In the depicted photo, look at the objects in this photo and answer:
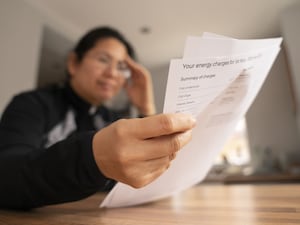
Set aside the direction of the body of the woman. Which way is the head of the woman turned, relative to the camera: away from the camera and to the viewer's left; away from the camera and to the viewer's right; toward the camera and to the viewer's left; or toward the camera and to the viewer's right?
toward the camera and to the viewer's right

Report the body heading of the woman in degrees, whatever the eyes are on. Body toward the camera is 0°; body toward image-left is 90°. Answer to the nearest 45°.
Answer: approximately 315°
